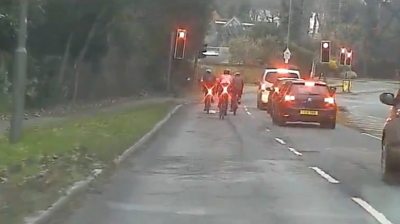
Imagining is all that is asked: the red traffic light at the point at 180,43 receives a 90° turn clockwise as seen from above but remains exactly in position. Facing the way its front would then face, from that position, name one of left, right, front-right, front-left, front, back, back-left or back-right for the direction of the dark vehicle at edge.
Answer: left

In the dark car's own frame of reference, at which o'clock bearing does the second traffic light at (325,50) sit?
The second traffic light is roughly at 12 o'clock from the dark car.

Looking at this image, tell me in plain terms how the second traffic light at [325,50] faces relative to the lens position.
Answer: facing the viewer

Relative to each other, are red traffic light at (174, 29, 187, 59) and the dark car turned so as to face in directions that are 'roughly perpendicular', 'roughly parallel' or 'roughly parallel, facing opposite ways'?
roughly parallel, facing opposite ways

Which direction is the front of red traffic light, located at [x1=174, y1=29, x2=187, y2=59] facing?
toward the camera

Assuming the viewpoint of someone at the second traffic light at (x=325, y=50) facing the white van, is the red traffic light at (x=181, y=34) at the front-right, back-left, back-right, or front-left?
front-right

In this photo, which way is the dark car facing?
away from the camera

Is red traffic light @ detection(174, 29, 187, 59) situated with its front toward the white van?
no

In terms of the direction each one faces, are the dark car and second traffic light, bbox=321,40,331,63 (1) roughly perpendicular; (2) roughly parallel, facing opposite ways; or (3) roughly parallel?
roughly parallel, facing opposite ways

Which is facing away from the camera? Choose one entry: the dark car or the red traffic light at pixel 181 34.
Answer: the dark car
